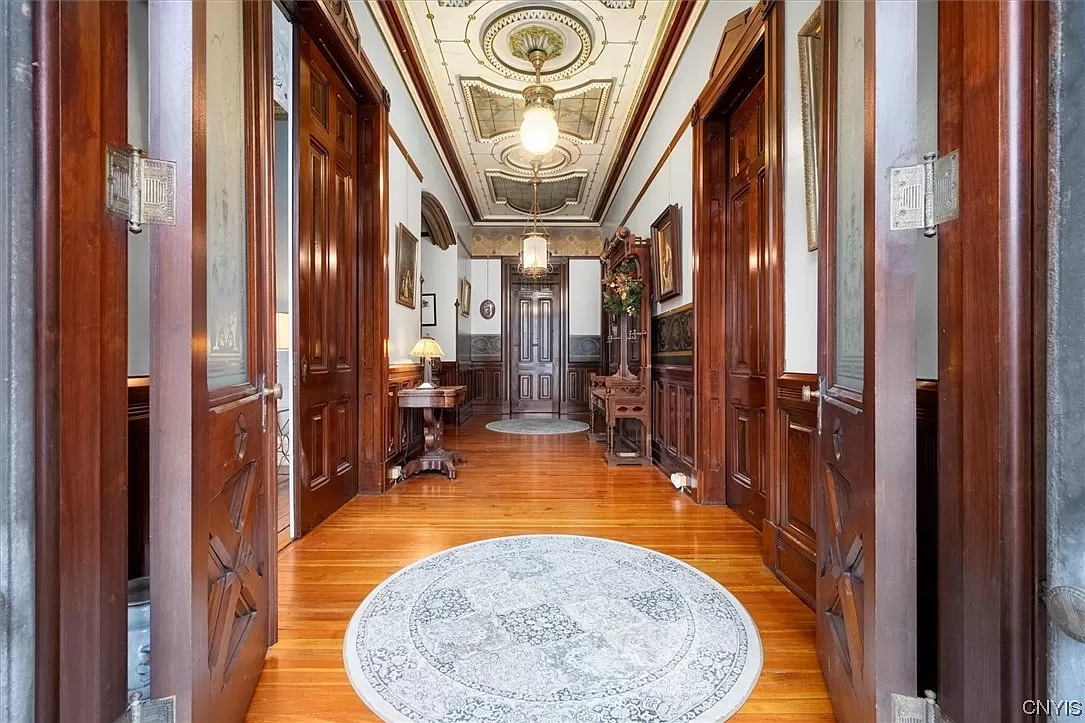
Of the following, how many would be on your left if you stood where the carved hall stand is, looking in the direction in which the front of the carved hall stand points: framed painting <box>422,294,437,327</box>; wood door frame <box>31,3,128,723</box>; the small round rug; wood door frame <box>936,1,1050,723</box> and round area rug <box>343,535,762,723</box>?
3

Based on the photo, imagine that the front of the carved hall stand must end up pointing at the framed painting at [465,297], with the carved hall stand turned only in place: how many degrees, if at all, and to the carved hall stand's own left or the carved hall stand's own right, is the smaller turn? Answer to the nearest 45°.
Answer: approximately 45° to the carved hall stand's own right

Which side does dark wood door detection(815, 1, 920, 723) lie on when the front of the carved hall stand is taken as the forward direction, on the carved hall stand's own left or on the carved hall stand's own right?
on the carved hall stand's own left

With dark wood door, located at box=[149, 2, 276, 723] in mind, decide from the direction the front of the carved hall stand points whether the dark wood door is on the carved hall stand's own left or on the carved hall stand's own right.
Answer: on the carved hall stand's own left

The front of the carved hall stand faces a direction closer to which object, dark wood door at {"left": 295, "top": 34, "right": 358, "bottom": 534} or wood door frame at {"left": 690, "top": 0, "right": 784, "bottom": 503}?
the dark wood door

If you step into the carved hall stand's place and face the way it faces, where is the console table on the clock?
The console table is roughly at 11 o'clock from the carved hall stand.

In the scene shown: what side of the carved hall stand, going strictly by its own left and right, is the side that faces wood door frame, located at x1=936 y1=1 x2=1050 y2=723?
left

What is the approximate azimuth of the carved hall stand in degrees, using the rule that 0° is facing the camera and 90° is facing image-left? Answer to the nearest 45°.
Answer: approximately 90°
